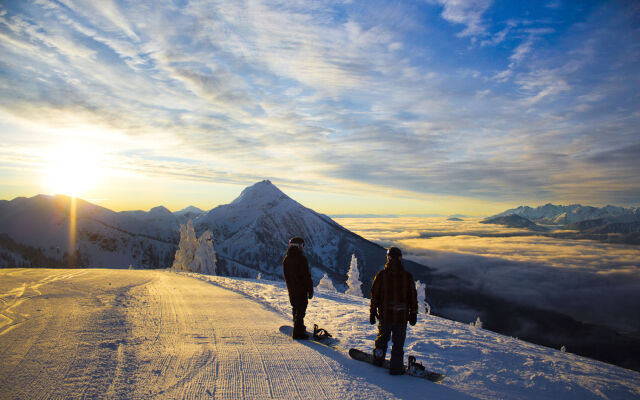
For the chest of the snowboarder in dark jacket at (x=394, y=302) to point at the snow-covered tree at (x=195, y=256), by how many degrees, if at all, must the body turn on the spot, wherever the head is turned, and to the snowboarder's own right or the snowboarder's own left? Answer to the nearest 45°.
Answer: approximately 45° to the snowboarder's own left

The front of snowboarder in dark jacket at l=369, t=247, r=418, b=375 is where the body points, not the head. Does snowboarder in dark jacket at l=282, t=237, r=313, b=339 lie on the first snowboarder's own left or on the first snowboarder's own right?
on the first snowboarder's own left

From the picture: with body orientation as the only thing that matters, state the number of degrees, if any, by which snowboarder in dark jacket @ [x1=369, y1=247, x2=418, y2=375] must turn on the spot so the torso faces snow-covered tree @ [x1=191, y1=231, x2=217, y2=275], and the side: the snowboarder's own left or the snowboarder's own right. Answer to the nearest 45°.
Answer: approximately 45° to the snowboarder's own left

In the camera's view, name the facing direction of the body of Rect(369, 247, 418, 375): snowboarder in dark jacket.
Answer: away from the camera
